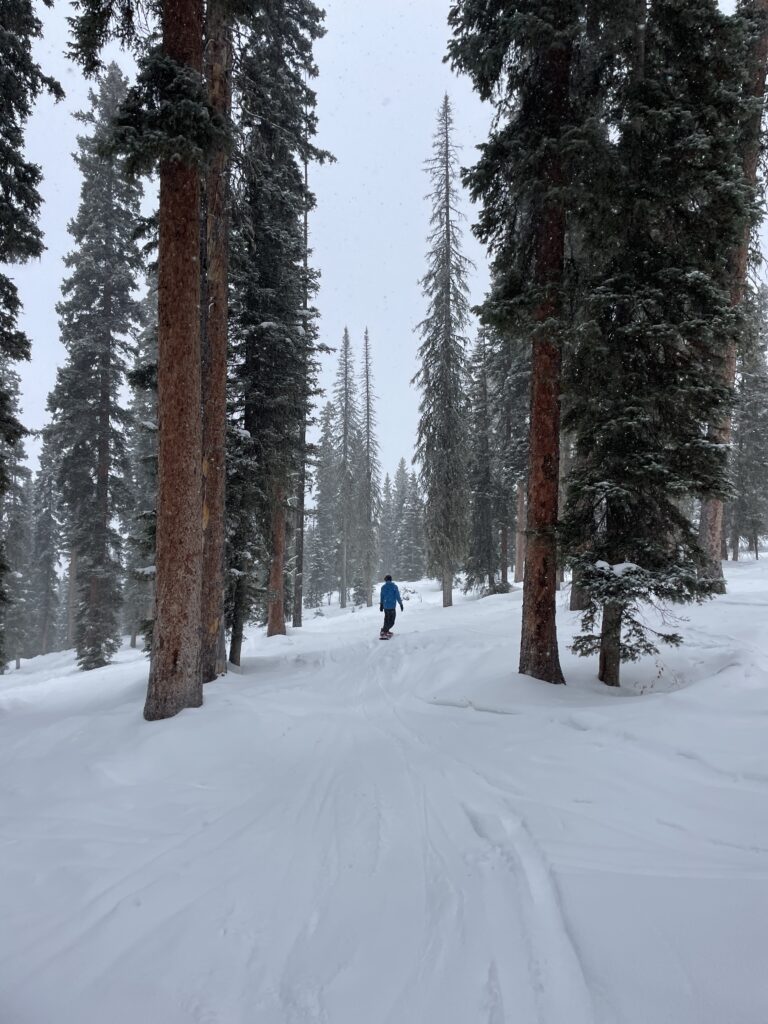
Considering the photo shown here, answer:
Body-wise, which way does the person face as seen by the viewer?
away from the camera

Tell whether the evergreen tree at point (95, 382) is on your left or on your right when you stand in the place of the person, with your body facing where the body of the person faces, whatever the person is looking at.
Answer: on your left

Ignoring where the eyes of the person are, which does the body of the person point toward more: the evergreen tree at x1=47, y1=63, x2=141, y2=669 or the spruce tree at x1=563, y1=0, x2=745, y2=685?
the evergreen tree

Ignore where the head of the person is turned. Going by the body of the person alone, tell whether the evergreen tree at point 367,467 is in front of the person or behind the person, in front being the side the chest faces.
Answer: in front

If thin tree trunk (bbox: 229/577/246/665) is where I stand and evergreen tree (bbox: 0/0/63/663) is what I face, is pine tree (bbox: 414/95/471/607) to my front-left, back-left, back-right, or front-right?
back-right

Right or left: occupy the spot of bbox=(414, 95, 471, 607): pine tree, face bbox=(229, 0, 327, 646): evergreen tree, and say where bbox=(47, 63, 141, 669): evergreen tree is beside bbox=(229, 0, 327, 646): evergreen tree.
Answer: right
